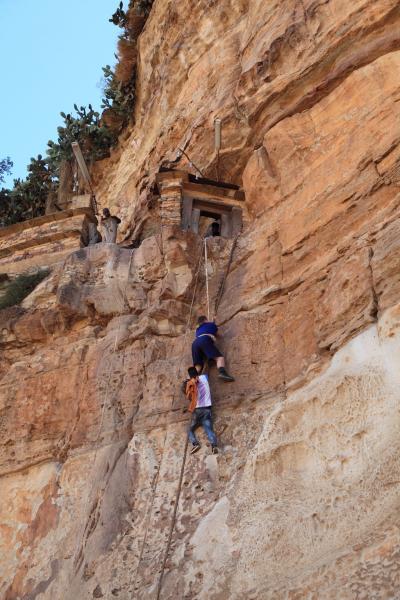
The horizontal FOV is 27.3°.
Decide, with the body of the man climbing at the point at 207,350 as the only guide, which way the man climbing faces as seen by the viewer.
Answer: away from the camera

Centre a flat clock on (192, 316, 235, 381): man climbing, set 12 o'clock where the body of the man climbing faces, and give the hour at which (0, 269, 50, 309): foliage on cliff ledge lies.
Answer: The foliage on cliff ledge is roughly at 10 o'clock from the man climbing.
